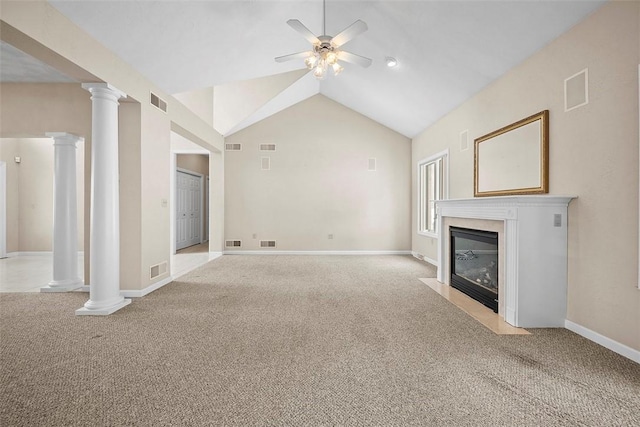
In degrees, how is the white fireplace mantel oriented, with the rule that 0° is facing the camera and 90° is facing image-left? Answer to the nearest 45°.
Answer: approximately 45°

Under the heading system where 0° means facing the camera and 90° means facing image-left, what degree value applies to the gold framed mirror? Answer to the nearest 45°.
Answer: approximately 45°

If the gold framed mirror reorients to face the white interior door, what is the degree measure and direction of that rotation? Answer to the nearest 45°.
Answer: approximately 45° to its right

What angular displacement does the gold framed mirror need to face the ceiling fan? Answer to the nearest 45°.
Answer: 0° — it already faces it

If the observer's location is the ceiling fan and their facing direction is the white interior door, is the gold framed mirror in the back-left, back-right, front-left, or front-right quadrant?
back-right

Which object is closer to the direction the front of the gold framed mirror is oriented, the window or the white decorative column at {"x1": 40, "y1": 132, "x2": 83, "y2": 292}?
the white decorative column
